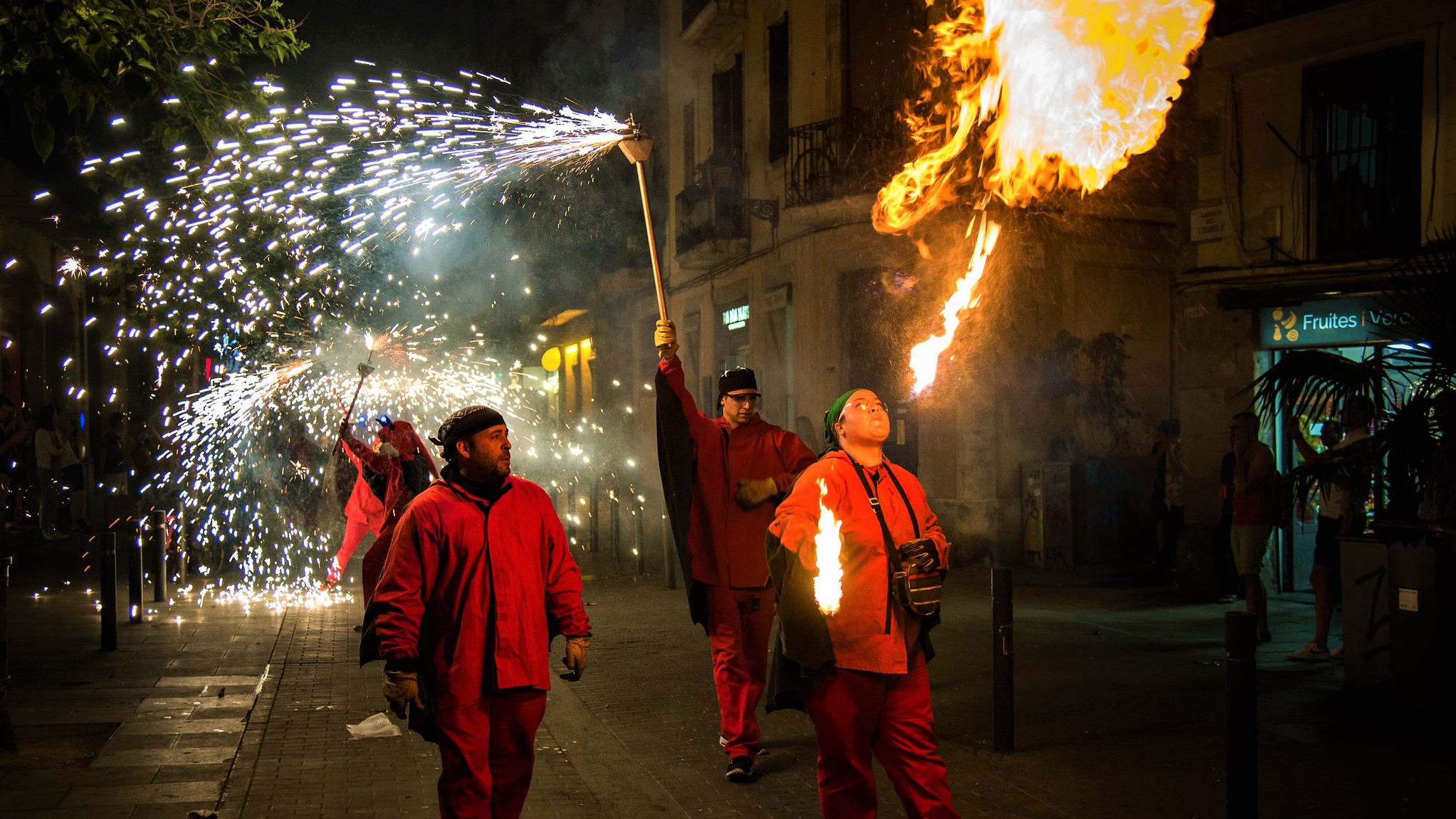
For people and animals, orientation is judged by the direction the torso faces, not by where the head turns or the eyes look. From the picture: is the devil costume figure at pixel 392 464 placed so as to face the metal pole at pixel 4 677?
no

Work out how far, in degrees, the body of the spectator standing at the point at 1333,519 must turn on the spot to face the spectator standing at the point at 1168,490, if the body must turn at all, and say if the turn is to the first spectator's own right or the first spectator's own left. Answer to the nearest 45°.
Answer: approximately 90° to the first spectator's own right

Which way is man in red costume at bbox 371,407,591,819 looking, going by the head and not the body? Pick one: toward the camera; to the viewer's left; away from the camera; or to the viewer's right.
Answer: to the viewer's right

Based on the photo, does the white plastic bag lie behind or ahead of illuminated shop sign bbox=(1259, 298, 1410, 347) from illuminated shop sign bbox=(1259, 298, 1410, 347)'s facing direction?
ahead

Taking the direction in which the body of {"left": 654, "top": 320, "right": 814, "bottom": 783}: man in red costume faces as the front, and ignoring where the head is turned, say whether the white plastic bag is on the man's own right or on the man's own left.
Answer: on the man's own right

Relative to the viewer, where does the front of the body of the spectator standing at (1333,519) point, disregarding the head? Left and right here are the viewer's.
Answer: facing to the left of the viewer

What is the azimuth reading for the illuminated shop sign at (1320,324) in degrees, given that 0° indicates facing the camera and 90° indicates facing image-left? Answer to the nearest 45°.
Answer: approximately 45°

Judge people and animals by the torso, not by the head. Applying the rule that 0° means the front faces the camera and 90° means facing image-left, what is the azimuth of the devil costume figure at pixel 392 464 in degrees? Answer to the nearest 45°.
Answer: approximately 45°

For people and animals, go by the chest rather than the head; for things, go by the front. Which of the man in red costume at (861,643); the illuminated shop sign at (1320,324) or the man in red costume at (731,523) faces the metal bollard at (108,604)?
the illuminated shop sign

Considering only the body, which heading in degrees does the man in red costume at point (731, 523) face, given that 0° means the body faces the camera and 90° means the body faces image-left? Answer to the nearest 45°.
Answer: approximately 0°
